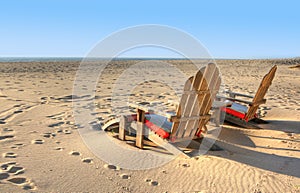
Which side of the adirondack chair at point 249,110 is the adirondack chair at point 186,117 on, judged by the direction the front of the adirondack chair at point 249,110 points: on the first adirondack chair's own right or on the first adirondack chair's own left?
on the first adirondack chair's own left

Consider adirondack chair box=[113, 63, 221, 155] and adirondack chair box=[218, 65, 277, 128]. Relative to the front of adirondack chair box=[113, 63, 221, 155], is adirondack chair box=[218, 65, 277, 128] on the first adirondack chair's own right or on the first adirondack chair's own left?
on the first adirondack chair's own right

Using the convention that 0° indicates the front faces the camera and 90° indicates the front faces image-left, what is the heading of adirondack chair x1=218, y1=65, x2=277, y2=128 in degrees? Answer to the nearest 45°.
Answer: approximately 135°

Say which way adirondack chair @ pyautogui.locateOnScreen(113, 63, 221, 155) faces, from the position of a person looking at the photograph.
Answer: facing away from the viewer and to the left of the viewer
